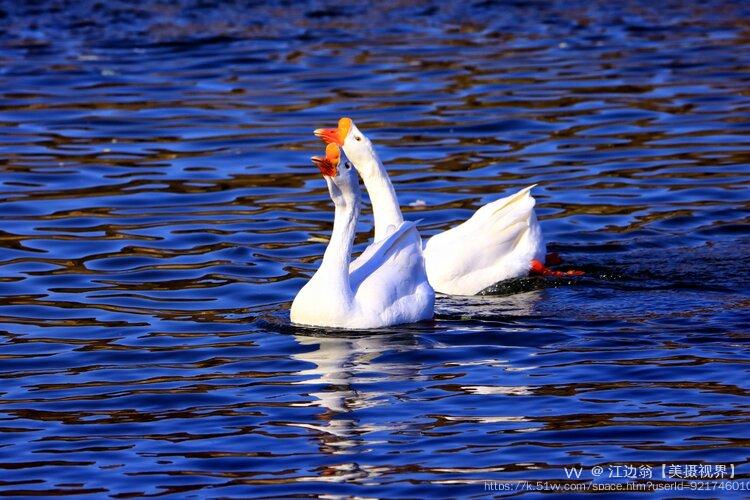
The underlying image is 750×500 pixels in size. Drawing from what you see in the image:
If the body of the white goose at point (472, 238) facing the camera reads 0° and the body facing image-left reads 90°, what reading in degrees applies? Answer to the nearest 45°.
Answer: approximately 90°

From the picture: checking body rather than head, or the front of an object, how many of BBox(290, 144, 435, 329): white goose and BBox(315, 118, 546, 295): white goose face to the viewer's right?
0

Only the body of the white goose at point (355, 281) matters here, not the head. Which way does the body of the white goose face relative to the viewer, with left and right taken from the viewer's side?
facing the viewer and to the left of the viewer

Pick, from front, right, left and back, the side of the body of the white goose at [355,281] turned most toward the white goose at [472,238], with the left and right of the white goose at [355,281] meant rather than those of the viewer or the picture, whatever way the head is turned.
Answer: back

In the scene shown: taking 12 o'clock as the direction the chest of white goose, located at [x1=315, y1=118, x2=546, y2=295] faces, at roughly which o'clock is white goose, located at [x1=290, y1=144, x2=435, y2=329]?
white goose, located at [x1=290, y1=144, x2=435, y2=329] is roughly at 10 o'clock from white goose, located at [x1=315, y1=118, x2=546, y2=295].
